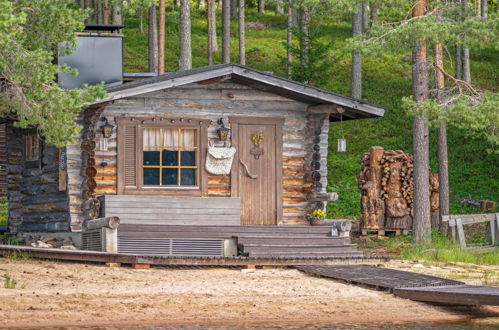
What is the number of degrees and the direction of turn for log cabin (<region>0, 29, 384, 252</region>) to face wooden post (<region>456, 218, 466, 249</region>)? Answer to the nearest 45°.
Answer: approximately 90° to its left

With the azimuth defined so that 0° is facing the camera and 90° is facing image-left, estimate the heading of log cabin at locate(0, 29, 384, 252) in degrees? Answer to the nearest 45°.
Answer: approximately 0°

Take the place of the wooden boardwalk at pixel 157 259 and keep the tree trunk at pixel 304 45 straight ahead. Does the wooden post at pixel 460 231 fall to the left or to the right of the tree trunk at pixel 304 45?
right

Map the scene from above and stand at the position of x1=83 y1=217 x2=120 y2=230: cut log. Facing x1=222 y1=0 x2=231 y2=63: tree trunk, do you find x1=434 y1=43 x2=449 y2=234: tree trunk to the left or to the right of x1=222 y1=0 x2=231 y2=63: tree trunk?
right

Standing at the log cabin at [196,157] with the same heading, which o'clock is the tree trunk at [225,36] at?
The tree trunk is roughly at 6 o'clock from the log cabin.

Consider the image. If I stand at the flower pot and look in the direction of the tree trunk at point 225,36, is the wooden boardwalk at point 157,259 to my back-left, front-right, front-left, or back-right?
back-left

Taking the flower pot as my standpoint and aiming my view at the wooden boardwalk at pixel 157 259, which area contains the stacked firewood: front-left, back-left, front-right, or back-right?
back-right

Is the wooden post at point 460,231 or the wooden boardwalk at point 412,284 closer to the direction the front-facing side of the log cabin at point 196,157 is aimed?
the wooden boardwalk
